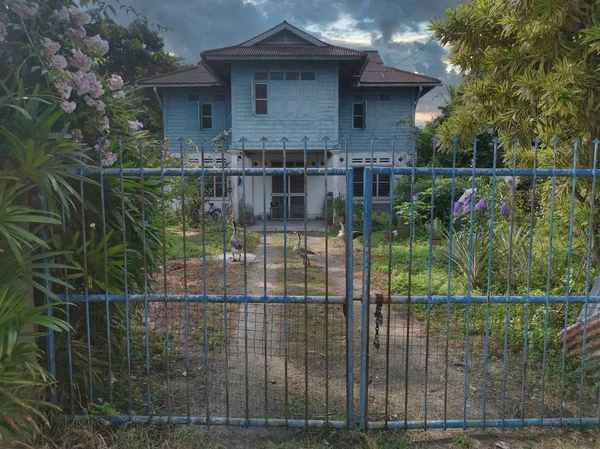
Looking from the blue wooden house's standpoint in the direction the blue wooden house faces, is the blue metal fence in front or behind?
in front

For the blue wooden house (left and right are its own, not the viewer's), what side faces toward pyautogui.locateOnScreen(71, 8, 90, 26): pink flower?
front

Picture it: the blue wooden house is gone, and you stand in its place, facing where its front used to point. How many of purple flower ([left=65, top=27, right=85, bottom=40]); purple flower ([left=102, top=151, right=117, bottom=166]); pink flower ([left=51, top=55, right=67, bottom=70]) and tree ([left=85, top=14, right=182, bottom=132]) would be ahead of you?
3

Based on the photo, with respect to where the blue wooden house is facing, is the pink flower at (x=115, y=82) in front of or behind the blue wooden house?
in front

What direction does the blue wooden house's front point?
toward the camera

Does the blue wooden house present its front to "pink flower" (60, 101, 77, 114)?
yes

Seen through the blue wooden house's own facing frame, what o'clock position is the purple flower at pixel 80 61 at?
The purple flower is roughly at 12 o'clock from the blue wooden house.

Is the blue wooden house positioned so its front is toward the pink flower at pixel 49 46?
yes

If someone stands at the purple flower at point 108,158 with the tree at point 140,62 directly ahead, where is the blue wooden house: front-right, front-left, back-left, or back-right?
front-right

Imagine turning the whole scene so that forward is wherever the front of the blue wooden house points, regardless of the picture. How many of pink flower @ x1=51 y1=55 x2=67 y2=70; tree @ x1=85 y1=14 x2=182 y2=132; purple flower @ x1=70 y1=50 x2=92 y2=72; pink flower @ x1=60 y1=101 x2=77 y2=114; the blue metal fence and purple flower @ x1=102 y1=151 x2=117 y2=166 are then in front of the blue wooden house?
5

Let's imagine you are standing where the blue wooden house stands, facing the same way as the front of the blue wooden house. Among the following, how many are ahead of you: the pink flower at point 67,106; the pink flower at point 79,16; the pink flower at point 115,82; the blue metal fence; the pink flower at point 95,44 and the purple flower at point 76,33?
6

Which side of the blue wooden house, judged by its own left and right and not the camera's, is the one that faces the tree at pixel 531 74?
front

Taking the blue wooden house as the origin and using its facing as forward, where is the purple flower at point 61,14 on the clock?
The purple flower is roughly at 12 o'clock from the blue wooden house.

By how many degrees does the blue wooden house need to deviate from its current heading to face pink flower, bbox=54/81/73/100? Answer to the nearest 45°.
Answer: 0° — it already faces it
